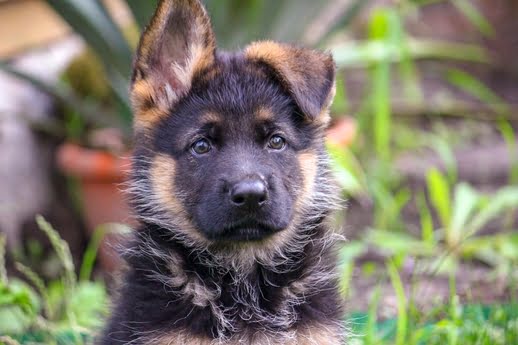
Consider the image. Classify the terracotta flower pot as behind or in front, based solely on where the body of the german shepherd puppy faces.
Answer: behind

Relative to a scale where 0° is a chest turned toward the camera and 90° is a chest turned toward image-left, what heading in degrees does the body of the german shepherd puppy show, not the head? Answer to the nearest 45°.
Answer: approximately 0°
